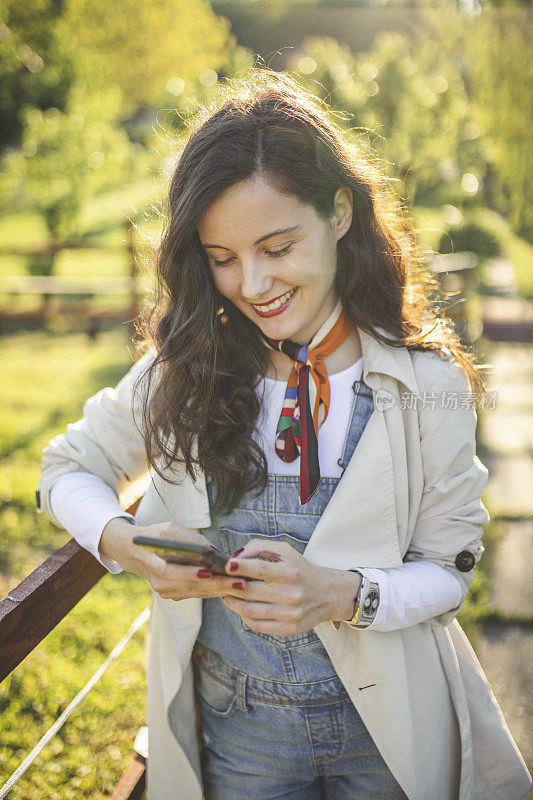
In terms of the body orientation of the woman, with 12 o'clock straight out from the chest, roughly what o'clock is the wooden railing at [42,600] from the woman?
The wooden railing is roughly at 2 o'clock from the woman.

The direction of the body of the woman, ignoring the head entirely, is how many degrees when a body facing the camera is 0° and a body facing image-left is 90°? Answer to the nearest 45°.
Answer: approximately 0°
